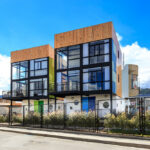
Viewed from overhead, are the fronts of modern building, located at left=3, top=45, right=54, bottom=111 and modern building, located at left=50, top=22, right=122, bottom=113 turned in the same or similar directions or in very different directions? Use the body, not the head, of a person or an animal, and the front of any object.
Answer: same or similar directions

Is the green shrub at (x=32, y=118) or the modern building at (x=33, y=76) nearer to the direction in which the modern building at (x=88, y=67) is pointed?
the green shrub

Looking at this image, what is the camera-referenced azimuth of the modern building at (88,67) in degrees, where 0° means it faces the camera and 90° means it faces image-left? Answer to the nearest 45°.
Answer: approximately 45°

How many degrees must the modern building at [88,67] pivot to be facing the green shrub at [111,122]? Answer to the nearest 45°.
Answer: approximately 45° to its left

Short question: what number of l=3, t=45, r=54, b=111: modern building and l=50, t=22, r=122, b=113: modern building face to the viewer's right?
0

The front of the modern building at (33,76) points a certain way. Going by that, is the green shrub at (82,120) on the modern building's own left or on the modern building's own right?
on the modern building's own left

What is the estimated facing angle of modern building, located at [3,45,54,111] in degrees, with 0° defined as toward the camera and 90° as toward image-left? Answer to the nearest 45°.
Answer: approximately 45°

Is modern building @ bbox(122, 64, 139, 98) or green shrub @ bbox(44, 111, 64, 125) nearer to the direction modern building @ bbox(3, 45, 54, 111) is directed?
the green shrub

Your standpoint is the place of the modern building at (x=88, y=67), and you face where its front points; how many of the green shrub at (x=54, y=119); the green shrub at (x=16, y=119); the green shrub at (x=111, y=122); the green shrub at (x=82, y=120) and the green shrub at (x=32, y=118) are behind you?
0

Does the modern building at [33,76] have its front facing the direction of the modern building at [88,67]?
no
